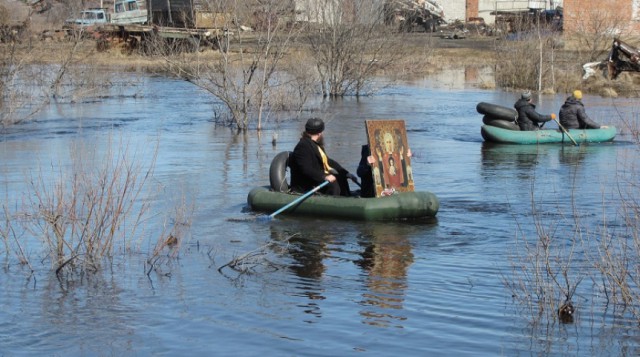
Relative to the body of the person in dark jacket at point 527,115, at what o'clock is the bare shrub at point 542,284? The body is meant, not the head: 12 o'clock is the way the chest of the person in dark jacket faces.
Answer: The bare shrub is roughly at 3 o'clock from the person in dark jacket.

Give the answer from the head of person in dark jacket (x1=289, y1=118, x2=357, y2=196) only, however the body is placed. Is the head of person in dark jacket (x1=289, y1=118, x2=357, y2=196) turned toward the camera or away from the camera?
away from the camera

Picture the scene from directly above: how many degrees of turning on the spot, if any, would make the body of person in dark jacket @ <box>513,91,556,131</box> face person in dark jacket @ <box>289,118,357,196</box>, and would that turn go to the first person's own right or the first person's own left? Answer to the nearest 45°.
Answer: approximately 90° to the first person's own right

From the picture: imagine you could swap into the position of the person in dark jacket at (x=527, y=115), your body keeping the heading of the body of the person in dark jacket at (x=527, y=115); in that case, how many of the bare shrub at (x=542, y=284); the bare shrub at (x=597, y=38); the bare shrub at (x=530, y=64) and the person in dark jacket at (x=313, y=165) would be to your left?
2

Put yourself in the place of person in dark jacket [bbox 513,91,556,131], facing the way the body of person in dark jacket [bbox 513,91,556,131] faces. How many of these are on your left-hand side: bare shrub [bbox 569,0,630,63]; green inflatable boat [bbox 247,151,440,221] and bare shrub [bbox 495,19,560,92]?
2

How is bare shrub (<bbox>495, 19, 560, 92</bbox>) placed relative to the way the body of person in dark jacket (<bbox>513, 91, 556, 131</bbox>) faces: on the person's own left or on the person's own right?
on the person's own left

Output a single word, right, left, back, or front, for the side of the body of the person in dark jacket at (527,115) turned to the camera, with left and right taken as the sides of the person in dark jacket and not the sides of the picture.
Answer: right
